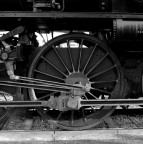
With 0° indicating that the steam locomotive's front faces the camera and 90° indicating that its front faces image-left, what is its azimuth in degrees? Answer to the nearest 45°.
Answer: approximately 90°
